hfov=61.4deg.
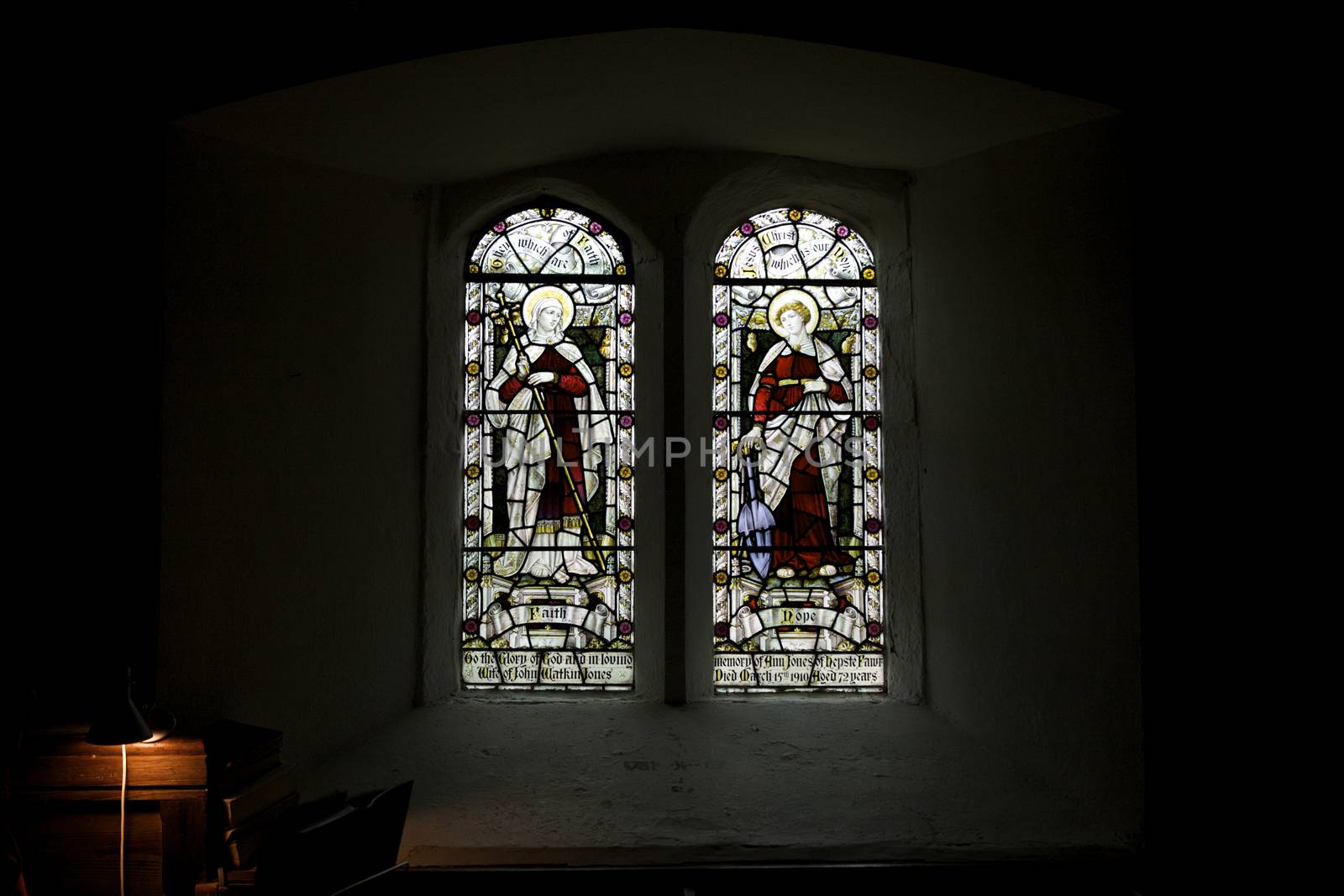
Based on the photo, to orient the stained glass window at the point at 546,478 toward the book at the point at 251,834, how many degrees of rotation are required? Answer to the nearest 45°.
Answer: approximately 45° to its right

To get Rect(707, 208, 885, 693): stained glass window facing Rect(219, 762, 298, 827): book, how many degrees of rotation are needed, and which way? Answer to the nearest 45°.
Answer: approximately 45° to its right

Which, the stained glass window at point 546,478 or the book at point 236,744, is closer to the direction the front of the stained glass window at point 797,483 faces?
the book

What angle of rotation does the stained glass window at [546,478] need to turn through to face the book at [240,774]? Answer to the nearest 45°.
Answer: approximately 45° to its right

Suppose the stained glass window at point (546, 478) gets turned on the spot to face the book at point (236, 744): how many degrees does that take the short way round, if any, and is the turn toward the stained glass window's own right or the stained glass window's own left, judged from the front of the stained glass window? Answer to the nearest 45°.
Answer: approximately 45° to the stained glass window's own right

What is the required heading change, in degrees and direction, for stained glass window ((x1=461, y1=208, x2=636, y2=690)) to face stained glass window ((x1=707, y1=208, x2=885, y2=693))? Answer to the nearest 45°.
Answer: approximately 90° to its left

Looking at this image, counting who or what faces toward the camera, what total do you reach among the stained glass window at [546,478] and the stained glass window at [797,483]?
2
